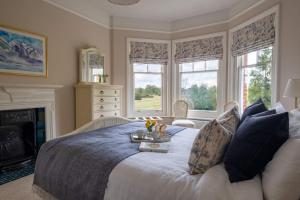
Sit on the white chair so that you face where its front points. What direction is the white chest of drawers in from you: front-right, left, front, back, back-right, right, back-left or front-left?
right

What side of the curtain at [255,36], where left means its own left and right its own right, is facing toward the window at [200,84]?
right

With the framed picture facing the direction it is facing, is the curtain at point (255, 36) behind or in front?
in front

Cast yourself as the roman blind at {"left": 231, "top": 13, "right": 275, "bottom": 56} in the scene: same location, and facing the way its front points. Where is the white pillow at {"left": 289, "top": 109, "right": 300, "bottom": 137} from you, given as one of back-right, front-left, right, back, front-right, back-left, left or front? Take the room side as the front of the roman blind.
front-left

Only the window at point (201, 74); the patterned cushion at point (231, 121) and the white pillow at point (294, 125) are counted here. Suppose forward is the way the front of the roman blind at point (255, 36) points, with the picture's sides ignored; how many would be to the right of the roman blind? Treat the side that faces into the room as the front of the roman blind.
1

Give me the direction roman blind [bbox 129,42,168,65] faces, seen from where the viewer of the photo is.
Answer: facing the viewer

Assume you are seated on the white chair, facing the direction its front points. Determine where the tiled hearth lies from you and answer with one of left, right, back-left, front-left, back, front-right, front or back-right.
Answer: right

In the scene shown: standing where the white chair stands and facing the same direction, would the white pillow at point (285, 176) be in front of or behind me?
in front

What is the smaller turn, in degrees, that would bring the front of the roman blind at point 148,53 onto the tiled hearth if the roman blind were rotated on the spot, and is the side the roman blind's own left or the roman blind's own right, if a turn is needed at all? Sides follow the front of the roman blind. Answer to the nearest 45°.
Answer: approximately 45° to the roman blind's own right
